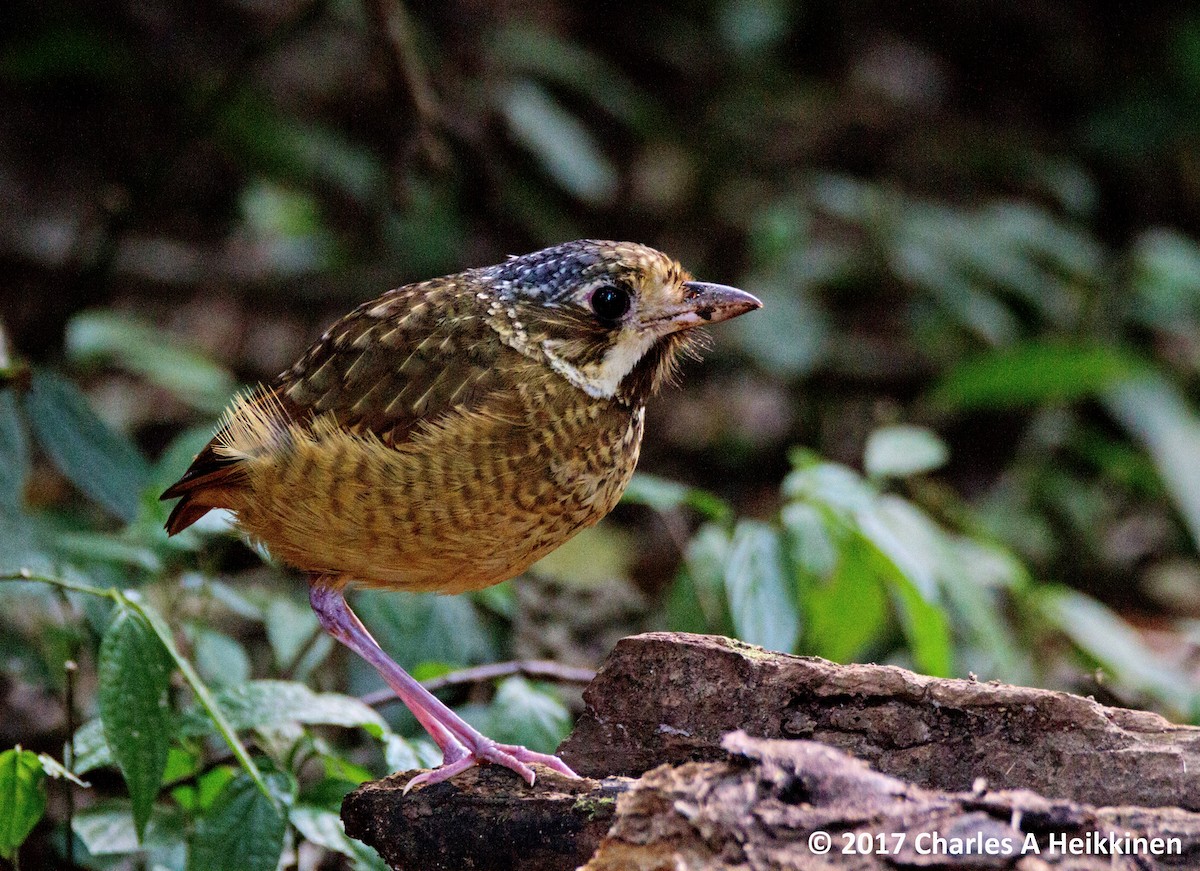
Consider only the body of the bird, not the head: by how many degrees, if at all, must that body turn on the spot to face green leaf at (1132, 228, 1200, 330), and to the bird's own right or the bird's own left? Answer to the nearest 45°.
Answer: approximately 45° to the bird's own left

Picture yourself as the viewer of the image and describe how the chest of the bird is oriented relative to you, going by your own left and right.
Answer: facing to the right of the viewer

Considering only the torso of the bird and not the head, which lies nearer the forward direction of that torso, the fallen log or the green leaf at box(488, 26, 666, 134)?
the fallen log

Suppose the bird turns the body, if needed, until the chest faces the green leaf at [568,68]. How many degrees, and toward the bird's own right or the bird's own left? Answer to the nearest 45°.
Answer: approximately 90° to the bird's own left

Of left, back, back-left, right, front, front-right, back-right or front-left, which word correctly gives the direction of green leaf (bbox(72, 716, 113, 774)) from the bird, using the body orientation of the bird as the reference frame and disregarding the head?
back

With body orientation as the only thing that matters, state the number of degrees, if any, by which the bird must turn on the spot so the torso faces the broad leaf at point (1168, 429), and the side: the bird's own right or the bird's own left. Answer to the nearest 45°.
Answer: approximately 45° to the bird's own left
